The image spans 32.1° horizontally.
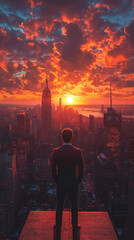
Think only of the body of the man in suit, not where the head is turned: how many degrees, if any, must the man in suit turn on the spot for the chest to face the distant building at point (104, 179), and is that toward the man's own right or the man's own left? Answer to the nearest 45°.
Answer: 0° — they already face it

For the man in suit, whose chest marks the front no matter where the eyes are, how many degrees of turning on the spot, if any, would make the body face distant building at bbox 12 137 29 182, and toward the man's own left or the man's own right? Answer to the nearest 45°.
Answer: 0° — they already face it

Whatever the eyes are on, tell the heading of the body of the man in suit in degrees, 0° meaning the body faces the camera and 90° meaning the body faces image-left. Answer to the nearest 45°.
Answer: approximately 180°

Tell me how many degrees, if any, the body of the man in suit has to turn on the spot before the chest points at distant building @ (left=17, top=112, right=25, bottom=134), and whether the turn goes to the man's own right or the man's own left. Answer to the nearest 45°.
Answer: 0° — they already face it

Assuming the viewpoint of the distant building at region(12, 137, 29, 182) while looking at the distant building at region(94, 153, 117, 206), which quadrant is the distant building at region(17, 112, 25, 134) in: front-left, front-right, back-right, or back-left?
back-left
